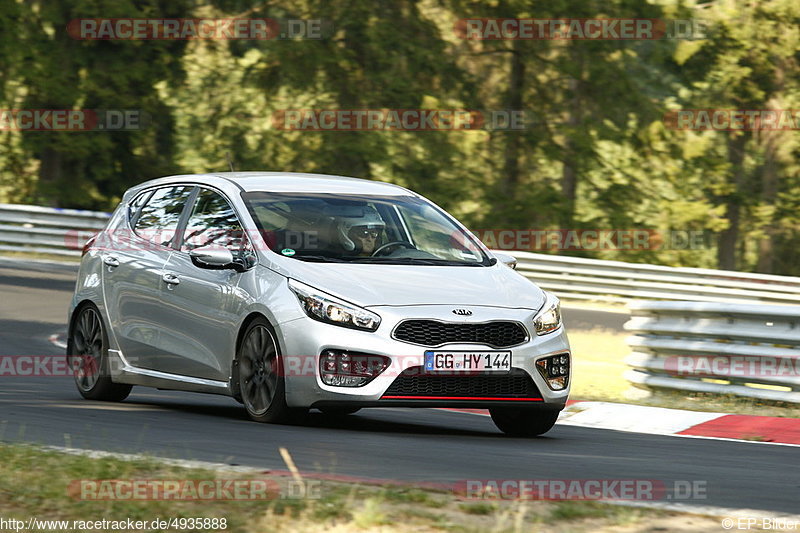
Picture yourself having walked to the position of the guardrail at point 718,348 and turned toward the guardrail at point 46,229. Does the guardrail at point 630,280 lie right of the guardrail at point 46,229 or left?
right

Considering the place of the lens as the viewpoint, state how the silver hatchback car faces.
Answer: facing the viewer and to the right of the viewer

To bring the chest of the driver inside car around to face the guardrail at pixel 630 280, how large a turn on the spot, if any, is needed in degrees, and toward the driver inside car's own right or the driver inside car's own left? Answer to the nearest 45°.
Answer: approximately 135° to the driver inside car's own left

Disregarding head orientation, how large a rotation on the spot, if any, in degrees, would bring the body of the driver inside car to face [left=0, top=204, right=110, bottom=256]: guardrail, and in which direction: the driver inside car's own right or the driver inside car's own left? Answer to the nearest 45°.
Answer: approximately 135° to the driver inside car's own left

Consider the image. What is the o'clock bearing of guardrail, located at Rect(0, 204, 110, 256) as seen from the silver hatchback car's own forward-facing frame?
The guardrail is roughly at 7 o'clock from the silver hatchback car.

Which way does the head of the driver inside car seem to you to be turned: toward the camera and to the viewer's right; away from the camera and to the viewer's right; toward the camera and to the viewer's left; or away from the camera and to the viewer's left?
toward the camera and to the viewer's right

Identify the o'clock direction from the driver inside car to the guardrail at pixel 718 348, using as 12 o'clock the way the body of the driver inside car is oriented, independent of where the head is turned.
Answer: The guardrail is roughly at 9 o'clock from the driver inside car.

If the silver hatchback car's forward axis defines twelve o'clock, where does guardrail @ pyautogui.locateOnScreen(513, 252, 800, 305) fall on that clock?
The guardrail is roughly at 8 o'clock from the silver hatchback car.
